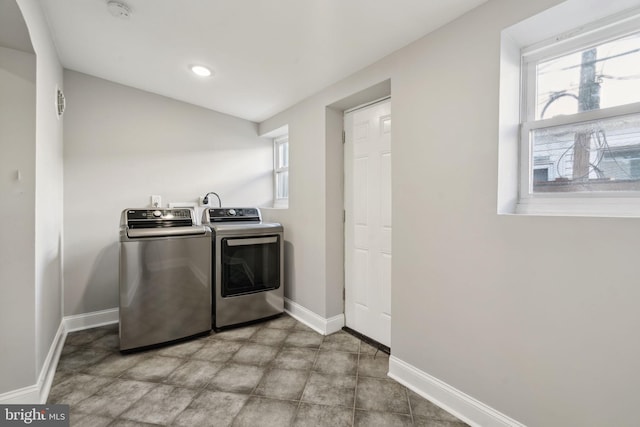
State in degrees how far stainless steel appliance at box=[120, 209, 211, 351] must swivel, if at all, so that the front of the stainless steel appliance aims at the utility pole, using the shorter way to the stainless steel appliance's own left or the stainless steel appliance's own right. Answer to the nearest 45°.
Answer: approximately 45° to the stainless steel appliance's own left

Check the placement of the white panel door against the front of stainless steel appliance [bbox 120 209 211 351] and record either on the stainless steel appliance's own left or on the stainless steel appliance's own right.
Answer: on the stainless steel appliance's own left

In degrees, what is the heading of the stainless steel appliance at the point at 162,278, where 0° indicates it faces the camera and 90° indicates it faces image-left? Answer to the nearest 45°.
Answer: approximately 0°

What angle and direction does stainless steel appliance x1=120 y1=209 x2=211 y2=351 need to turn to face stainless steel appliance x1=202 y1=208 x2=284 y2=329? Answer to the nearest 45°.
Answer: approximately 90° to its left
